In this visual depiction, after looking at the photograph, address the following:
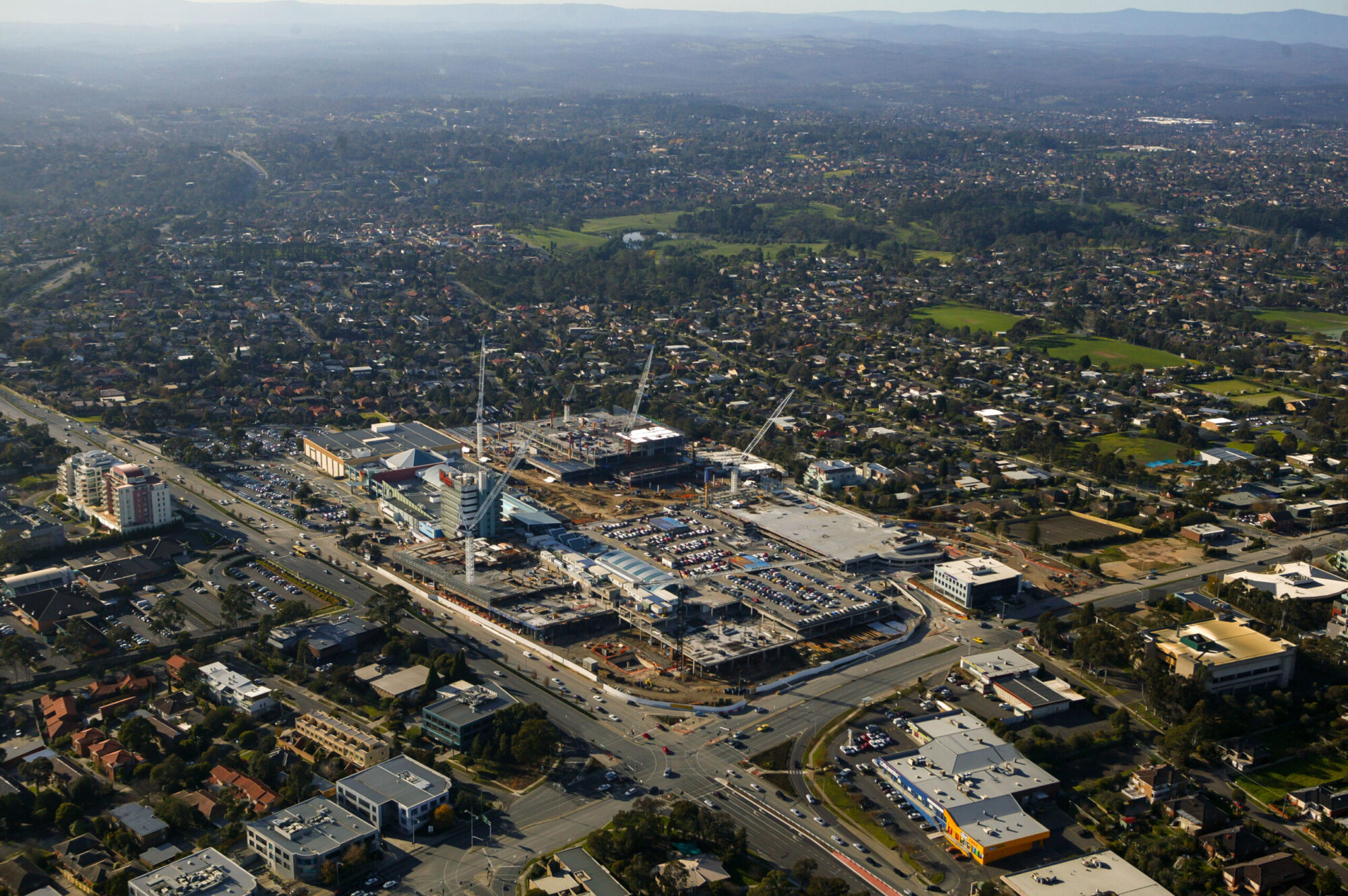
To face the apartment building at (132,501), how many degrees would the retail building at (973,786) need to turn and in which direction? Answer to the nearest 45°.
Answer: approximately 45° to its right

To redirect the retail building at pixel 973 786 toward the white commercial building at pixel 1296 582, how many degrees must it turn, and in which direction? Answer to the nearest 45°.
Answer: approximately 180°

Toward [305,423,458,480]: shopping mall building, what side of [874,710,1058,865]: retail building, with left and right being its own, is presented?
right

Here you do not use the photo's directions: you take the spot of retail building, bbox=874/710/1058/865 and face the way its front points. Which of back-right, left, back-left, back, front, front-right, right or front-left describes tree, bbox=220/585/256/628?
front-right

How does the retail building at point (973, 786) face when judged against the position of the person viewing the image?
facing the viewer and to the left of the viewer

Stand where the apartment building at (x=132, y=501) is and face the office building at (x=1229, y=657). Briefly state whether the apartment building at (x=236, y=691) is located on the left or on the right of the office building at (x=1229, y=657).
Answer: right

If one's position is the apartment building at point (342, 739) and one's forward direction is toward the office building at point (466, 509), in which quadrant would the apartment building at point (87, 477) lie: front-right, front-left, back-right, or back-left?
front-left

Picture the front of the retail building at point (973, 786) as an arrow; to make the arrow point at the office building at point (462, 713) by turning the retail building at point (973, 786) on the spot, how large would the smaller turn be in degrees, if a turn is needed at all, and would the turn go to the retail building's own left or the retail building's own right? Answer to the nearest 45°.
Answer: approximately 45° to the retail building's own right

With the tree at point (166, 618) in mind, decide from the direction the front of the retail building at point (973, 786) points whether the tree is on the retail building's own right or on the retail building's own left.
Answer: on the retail building's own right

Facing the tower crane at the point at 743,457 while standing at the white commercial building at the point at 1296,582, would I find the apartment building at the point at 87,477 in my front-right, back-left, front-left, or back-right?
front-left

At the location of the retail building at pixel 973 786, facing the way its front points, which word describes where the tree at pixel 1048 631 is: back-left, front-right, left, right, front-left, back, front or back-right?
back-right

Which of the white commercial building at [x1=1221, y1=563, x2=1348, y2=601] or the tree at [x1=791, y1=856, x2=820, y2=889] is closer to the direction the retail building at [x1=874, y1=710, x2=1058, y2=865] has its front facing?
the tree

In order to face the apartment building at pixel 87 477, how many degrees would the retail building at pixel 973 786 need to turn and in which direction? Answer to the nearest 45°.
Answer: approximately 45° to its right

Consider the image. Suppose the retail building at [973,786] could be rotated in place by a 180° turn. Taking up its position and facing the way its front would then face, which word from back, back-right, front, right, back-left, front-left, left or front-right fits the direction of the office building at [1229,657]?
front

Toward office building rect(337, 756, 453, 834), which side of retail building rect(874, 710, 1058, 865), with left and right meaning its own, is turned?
front

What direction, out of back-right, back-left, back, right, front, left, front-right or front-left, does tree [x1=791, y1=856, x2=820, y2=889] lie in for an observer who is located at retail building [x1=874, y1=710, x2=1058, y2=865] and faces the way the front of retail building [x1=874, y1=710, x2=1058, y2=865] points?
front

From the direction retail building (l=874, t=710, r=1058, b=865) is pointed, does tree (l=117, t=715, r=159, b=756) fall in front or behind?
in front
